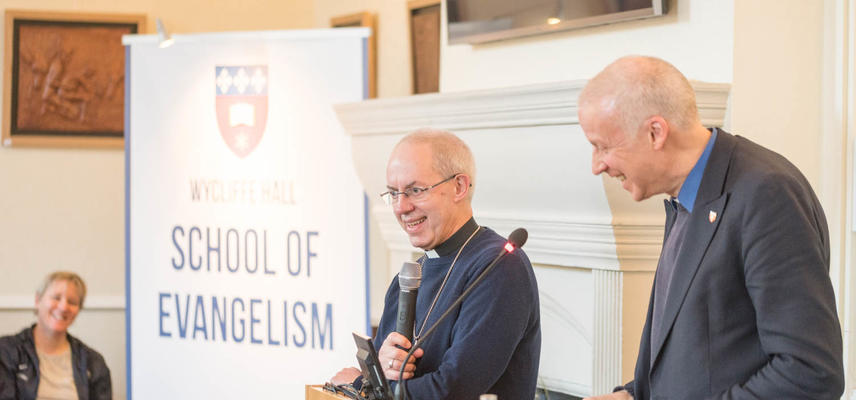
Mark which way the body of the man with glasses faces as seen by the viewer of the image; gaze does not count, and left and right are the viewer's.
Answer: facing the viewer and to the left of the viewer

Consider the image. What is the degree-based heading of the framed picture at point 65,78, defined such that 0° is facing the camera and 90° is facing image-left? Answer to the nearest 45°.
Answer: approximately 0°

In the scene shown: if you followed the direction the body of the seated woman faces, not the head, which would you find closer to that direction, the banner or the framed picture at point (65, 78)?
the banner

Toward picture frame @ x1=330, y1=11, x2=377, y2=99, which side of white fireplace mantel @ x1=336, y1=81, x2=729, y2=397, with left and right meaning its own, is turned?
right

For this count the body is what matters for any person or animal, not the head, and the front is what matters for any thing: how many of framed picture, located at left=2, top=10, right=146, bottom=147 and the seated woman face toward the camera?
2

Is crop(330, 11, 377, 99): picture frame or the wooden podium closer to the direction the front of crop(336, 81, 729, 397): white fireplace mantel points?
the wooden podium

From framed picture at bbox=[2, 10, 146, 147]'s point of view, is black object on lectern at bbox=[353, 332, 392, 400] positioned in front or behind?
in front

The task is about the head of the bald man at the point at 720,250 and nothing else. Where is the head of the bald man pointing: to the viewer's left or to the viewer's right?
to the viewer's left

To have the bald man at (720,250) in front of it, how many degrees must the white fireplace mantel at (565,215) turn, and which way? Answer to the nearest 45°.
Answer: approximately 45° to its left

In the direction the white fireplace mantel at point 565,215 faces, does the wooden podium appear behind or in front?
in front

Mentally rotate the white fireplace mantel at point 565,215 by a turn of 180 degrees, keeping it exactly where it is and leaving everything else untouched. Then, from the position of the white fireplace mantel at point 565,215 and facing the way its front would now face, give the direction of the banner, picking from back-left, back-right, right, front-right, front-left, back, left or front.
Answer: left
